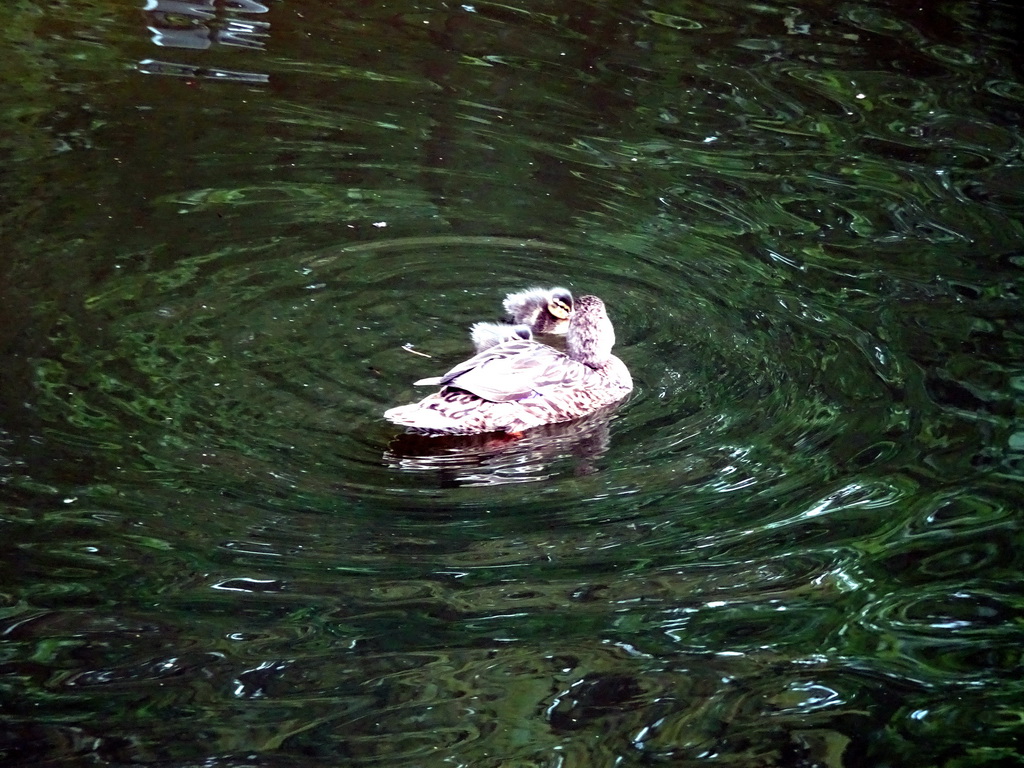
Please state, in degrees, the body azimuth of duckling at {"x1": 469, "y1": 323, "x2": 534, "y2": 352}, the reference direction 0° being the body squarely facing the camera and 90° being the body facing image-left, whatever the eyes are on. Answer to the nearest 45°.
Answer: approximately 270°
